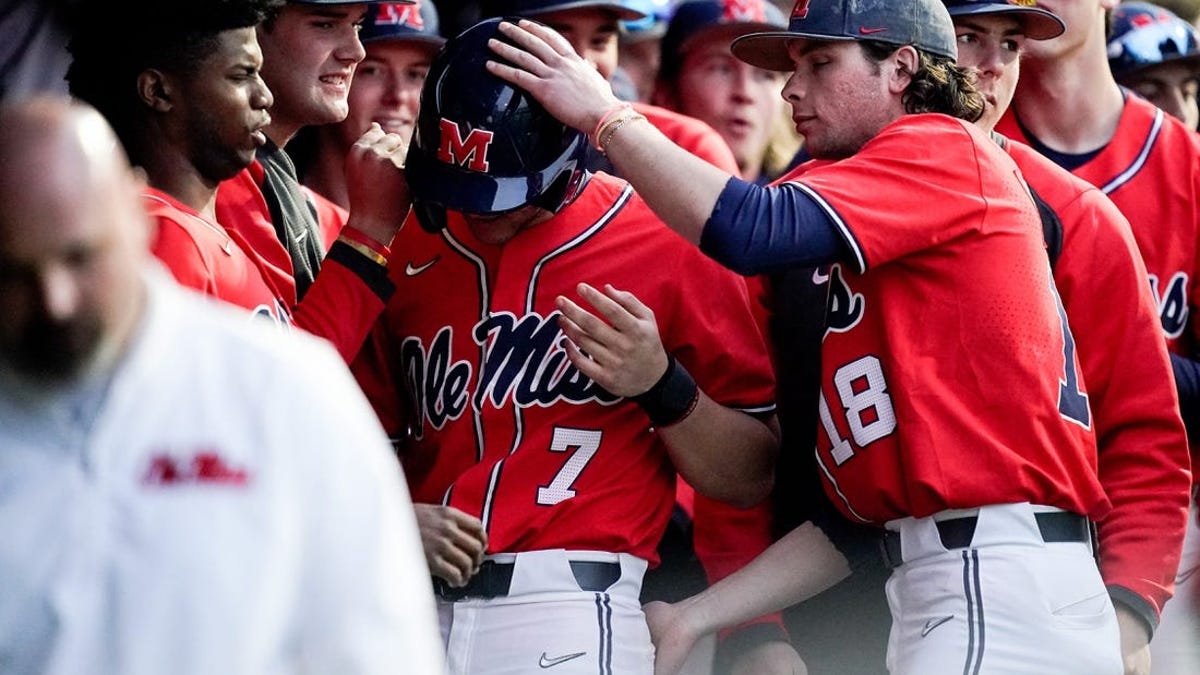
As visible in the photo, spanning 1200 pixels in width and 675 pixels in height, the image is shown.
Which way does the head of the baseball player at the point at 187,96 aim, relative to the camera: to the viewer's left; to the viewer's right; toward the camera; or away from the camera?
to the viewer's right

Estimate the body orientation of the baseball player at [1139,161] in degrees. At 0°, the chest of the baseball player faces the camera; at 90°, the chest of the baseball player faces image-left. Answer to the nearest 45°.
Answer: approximately 45°

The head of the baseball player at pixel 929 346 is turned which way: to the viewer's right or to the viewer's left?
to the viewer's left

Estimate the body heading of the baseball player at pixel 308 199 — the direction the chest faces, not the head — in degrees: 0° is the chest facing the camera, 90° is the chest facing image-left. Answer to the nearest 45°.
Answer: approximately 315°
